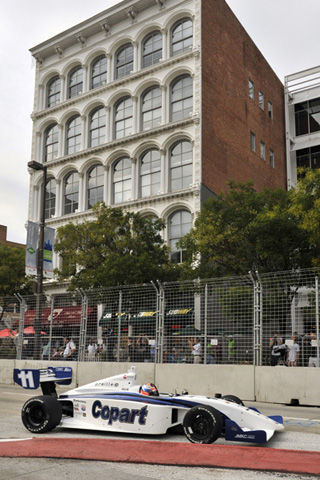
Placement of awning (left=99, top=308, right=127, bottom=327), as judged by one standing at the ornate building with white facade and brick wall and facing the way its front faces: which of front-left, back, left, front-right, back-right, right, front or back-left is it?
front-left

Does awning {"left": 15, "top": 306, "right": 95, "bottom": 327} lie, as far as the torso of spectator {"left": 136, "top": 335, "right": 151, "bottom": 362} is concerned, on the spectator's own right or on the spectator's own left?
on the spectator's own right

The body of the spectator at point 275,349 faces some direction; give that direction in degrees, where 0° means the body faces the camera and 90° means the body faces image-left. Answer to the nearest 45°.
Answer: approximately 0°

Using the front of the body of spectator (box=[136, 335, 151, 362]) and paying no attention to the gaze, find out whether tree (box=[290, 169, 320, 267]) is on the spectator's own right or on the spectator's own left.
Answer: on the spectator's own left

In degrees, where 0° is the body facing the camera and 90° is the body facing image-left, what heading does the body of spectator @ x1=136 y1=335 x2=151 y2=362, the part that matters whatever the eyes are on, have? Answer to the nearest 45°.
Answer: approximately 0°

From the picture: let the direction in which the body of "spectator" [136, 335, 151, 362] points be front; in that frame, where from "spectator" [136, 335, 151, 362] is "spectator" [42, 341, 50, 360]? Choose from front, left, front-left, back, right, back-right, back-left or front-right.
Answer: back-right

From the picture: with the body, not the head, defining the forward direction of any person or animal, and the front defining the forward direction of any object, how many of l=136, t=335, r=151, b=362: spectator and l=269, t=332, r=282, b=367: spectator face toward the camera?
2
